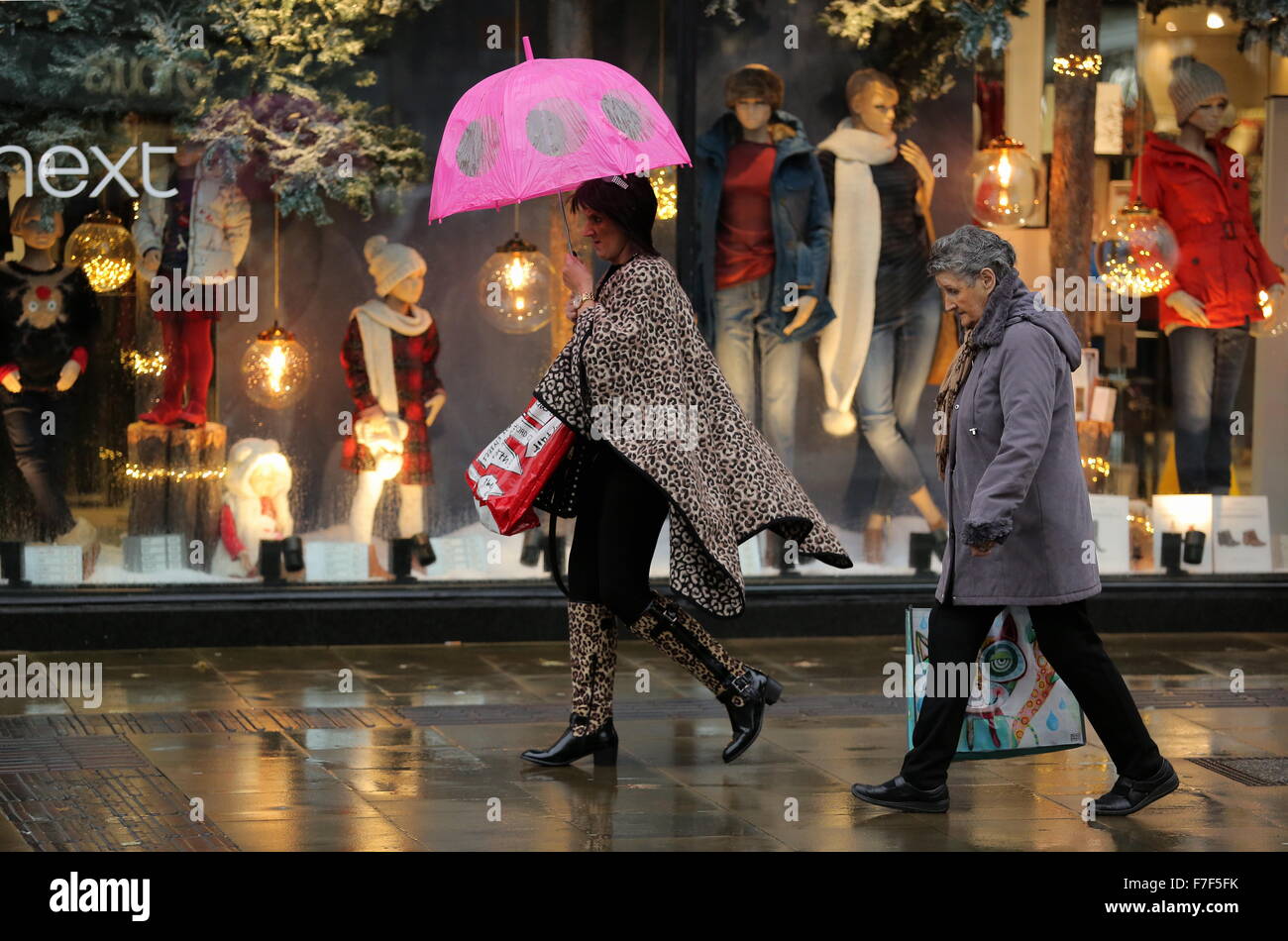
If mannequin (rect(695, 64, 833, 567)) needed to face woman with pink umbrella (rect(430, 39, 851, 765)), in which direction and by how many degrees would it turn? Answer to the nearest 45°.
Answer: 0° — it already faces them

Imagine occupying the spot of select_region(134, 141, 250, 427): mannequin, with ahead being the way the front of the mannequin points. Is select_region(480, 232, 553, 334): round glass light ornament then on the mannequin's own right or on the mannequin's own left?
on the mannequin's own left

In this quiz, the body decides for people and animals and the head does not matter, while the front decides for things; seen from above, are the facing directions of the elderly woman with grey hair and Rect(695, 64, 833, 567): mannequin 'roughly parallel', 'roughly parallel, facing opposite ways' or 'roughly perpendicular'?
roughly perpendicular

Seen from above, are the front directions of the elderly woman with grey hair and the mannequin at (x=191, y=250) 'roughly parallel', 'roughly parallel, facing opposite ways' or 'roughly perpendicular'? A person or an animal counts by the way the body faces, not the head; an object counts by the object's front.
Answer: roughly perpendicular

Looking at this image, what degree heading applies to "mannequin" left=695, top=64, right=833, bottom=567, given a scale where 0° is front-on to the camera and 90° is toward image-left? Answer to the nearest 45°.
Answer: approximately 0°

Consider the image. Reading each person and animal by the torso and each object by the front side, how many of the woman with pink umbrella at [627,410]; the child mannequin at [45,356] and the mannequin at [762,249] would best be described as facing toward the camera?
2

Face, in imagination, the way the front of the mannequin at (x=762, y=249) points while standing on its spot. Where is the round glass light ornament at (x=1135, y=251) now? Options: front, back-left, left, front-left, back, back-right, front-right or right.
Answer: left

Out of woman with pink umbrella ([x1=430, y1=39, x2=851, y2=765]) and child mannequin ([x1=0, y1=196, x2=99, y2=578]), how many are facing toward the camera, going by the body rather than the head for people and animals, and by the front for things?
1
